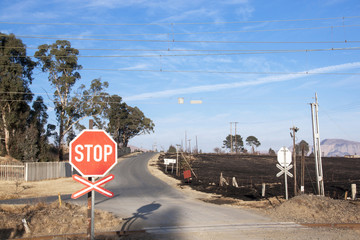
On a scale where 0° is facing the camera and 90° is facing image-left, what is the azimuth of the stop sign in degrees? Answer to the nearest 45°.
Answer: approximately 0°

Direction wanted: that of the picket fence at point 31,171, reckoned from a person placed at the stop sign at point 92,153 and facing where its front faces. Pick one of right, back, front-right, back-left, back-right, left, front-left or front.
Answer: back

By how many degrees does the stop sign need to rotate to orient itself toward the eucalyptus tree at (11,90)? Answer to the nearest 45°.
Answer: approximately 180°
